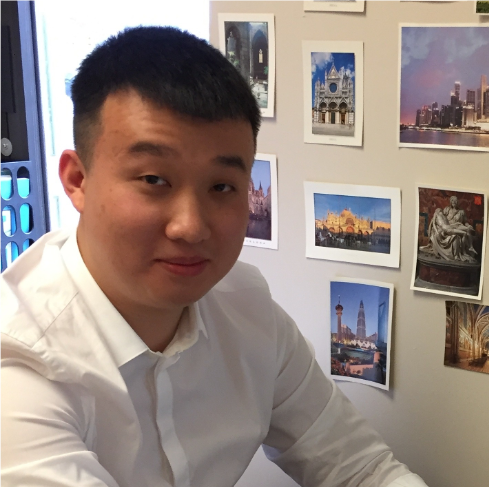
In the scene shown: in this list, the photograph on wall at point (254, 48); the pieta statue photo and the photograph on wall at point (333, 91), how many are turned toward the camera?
3

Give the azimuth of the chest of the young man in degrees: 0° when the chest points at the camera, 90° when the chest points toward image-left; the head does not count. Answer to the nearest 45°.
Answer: approximately 315°

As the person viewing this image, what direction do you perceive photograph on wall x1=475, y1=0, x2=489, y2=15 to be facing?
facing the viewer

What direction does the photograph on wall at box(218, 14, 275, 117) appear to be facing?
toward the camera

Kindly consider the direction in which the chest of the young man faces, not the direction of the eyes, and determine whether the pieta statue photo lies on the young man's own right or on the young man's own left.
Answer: on the young man's own left

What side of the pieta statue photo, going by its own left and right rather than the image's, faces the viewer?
front
